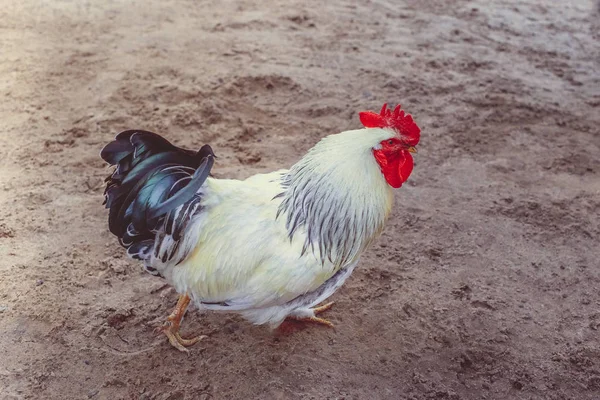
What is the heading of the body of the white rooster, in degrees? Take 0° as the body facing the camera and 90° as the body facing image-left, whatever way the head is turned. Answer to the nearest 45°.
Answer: approximately 270°
